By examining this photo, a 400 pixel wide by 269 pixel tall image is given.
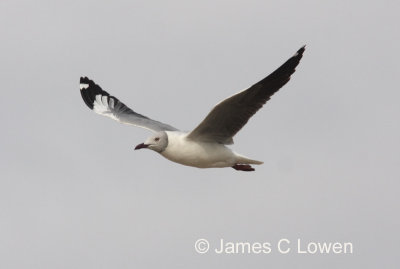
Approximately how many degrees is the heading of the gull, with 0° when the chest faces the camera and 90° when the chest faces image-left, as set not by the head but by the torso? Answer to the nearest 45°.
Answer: approximately 45°
